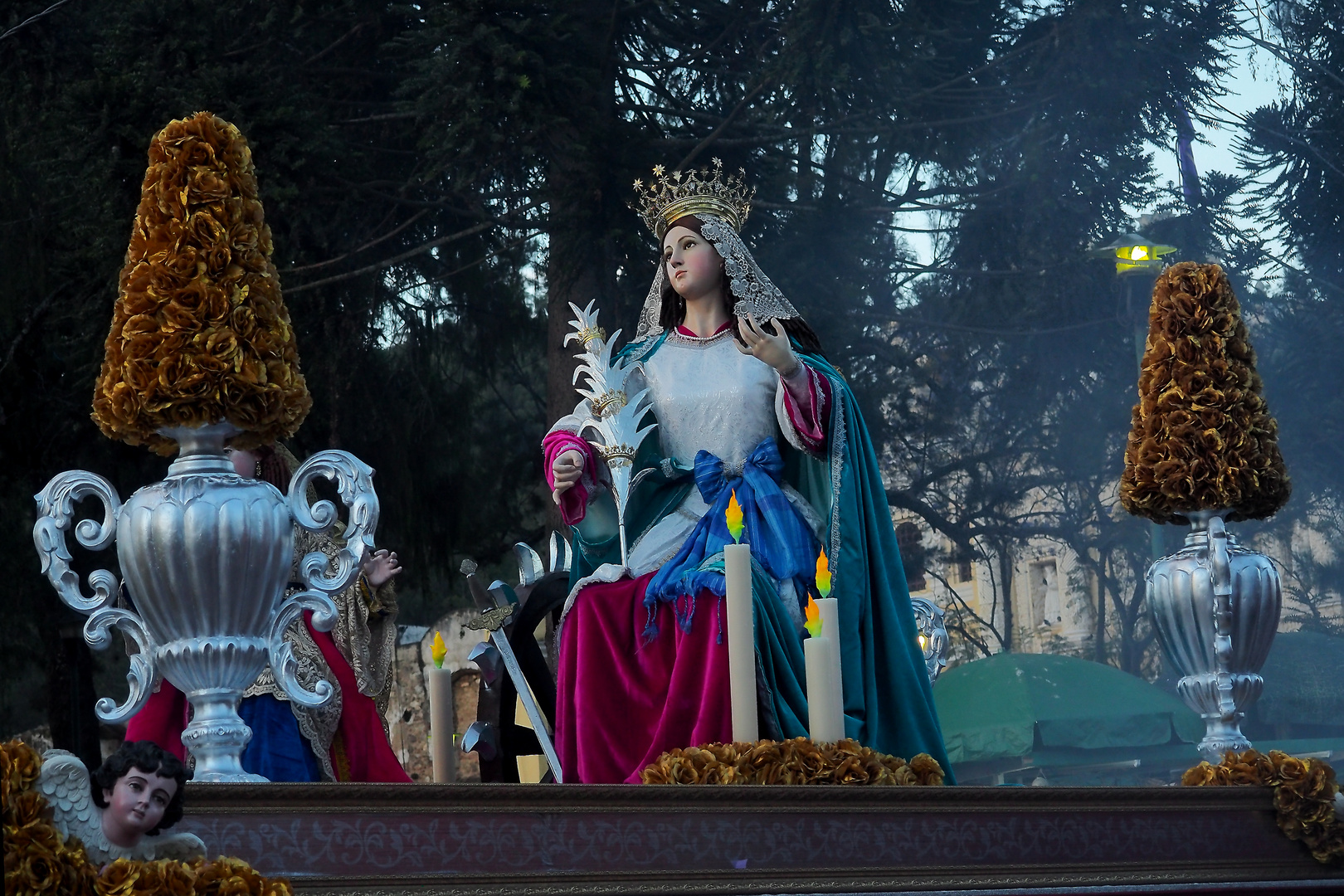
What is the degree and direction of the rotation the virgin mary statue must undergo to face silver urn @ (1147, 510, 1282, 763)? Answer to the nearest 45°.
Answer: approximately 135° to its left

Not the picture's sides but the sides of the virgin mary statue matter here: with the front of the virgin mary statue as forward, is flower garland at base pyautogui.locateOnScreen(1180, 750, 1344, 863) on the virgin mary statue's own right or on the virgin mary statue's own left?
on the virgin mary statue's own left

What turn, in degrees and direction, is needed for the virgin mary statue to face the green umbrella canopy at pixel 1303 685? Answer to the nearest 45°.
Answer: approximately 180°

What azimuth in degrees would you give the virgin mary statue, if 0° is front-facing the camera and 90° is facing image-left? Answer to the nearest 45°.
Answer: approximately 45°

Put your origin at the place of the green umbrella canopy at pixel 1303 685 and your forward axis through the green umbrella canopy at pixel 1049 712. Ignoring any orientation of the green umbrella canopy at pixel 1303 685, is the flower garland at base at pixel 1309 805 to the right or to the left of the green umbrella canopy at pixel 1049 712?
left

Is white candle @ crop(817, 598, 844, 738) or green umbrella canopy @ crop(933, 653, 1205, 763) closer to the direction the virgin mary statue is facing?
the white candle
